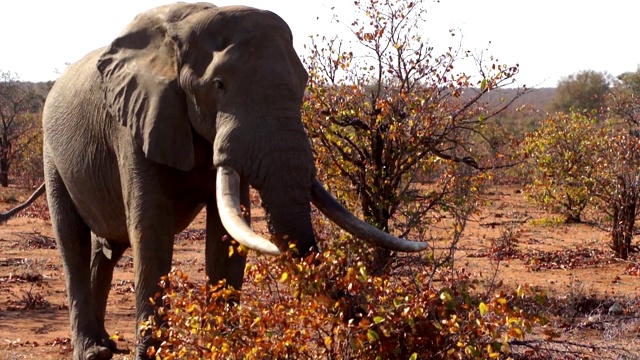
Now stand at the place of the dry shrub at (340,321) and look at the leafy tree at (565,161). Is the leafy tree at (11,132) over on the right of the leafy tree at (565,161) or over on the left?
left

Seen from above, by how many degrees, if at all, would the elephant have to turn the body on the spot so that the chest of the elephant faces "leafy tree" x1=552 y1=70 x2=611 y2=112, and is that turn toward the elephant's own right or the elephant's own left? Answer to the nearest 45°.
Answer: approximately 90° to the elephant's own left

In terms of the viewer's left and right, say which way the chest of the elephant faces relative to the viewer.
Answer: facing the viewer and to the right of the viewer

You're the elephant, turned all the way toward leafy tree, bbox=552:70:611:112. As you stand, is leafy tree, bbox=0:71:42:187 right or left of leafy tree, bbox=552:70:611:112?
left

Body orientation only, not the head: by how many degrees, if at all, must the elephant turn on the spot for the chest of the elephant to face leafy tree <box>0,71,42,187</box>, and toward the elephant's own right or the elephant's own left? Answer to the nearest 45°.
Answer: approximately 135° to the elephant's own left

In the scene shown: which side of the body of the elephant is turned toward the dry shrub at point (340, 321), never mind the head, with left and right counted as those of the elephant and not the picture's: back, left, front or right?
front

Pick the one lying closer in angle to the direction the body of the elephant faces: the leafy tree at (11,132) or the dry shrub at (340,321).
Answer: the dry shrub

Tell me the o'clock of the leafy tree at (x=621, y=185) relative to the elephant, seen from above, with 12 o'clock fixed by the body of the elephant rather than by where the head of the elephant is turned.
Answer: The leafy tree is roughly at 9 o'clock from the elephant.
